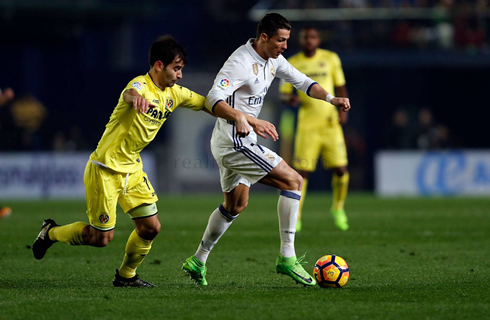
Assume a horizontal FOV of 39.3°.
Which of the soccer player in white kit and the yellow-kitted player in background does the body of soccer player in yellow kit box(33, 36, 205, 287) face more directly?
the soccer player in white kit

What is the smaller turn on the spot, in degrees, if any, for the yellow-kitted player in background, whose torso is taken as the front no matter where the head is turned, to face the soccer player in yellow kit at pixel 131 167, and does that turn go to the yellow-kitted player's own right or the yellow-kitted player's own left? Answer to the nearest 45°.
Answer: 0° — they already face them

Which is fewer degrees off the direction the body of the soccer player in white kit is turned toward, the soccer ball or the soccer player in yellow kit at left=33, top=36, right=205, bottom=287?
the soccer ball

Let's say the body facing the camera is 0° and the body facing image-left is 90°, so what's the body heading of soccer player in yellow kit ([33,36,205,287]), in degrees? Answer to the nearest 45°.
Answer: approximately 315°

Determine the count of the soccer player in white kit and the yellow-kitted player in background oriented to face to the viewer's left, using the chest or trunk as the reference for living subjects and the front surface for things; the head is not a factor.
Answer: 0

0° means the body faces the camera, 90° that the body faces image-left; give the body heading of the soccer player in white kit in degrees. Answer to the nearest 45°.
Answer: approximately 315°

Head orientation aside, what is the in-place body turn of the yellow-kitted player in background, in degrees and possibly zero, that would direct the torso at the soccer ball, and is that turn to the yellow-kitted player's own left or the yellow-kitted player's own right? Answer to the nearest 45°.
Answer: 0° — they already face it

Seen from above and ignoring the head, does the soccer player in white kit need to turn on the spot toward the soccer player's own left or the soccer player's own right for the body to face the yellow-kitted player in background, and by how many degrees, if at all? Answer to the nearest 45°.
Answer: approximately 135° to the soccer player's own left

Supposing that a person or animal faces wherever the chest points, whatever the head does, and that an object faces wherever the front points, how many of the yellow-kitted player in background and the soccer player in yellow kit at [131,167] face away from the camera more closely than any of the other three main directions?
0

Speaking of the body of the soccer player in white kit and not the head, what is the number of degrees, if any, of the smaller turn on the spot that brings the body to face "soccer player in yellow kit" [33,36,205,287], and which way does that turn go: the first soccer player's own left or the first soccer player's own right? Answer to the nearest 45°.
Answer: approximately 135° to the first soccer player's own right

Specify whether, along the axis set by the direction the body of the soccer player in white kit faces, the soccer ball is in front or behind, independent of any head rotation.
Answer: in front

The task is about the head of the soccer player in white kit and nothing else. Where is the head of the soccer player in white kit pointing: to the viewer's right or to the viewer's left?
to the viewer's right

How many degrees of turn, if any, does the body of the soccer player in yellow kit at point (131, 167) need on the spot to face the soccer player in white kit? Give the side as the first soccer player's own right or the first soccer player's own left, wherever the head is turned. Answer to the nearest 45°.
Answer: approximately 45° to the first soccer player's own left
